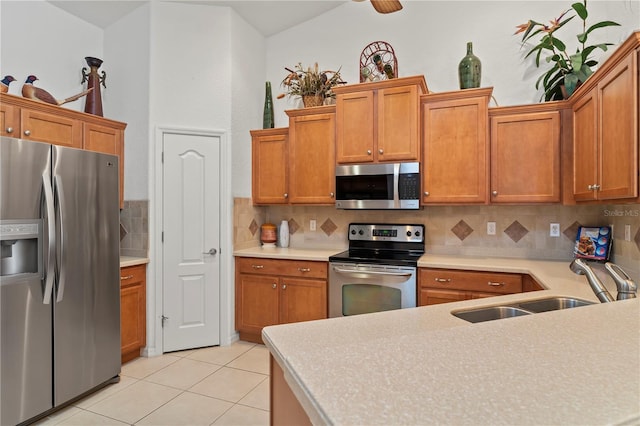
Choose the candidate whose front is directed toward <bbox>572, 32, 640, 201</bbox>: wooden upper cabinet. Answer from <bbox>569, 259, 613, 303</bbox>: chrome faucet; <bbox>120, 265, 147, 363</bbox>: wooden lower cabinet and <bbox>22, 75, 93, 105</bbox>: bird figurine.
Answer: the wooden lower cabinet

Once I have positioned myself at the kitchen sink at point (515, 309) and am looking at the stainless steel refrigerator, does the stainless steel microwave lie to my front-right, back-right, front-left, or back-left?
front-right

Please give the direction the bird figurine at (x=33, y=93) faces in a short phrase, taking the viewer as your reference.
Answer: facing to the left of the viewer

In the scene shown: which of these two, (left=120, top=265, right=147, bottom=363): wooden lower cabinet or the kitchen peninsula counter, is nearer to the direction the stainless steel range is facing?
the kitchen peninsula counter

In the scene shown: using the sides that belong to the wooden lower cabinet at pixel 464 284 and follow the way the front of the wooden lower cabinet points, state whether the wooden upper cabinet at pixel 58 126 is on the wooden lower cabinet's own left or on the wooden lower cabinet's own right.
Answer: on the wooden lower cabinet's own right

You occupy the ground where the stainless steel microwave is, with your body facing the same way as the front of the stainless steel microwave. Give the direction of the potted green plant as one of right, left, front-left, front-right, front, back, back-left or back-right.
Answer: left

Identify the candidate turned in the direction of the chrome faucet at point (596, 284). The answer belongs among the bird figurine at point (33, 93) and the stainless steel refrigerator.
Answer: the stainless steel refrigerator

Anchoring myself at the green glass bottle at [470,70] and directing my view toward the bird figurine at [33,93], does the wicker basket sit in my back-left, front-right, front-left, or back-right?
front-right

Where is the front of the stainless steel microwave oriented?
toward the camera

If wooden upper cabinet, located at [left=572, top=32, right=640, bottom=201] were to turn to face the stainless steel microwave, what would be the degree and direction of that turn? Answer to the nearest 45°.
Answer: approximately 45° to its right

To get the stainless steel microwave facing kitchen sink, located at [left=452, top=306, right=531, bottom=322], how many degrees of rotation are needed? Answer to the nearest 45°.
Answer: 0° — it already faces it

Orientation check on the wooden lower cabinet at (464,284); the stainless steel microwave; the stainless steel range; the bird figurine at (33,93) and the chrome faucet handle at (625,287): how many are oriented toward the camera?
3

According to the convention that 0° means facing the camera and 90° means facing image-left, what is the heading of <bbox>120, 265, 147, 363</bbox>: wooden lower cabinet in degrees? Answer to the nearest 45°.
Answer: approximately 315°

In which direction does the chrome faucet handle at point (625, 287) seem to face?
to the viewer's left

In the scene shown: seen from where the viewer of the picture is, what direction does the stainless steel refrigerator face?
facing the viewer and to the right of the viewer

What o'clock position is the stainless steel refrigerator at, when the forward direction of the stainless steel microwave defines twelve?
The stainless steel refrigerator is roughly at 2 o'clock from the stainless steel microwave.
